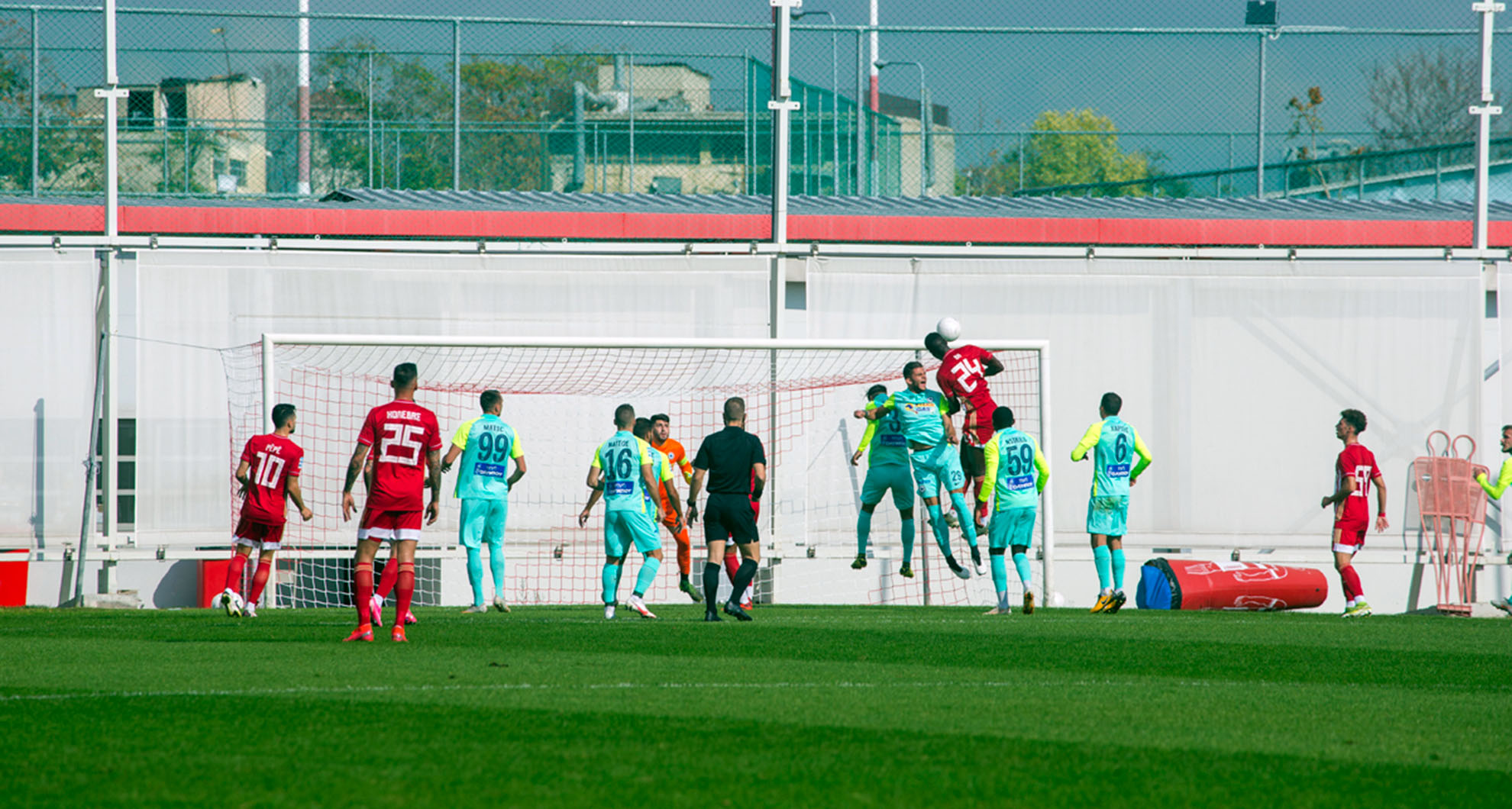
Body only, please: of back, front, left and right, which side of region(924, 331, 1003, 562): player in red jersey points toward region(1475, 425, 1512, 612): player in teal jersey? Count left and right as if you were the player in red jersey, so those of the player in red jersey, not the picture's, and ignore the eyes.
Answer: right

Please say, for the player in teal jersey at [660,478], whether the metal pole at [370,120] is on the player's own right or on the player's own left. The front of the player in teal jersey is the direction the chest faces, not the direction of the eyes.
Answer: on the player's own left

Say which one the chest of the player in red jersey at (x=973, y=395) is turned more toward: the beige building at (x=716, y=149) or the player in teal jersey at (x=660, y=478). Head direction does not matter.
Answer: the beige building

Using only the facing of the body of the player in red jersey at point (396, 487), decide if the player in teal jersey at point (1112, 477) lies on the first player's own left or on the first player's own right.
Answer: on the first player's own right

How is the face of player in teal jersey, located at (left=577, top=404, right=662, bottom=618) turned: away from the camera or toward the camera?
away from the camera

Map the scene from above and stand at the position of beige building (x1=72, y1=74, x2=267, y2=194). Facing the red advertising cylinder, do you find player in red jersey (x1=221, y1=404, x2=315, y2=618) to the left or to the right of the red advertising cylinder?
right

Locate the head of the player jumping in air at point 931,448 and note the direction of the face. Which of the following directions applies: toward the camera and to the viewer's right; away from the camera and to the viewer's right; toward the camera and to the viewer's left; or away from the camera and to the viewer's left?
toward the camera and to the viewer's right

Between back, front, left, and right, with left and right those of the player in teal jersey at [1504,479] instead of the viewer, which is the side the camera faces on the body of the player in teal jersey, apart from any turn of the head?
left

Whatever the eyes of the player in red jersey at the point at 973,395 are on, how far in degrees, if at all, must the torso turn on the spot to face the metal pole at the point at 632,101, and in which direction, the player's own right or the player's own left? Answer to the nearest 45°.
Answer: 0° — they already face it

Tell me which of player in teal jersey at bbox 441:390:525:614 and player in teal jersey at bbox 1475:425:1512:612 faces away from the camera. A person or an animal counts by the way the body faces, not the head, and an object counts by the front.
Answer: player in teal jersey at bbox 441:390:525:614

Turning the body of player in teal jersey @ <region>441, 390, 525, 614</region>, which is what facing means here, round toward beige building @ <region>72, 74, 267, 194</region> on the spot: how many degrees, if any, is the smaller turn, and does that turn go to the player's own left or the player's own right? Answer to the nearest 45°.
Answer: approximately 45° to the player's own left

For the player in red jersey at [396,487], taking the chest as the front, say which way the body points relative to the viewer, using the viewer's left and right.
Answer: facing away from the viewer

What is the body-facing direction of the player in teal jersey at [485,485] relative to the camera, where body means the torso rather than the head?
away from the camera
